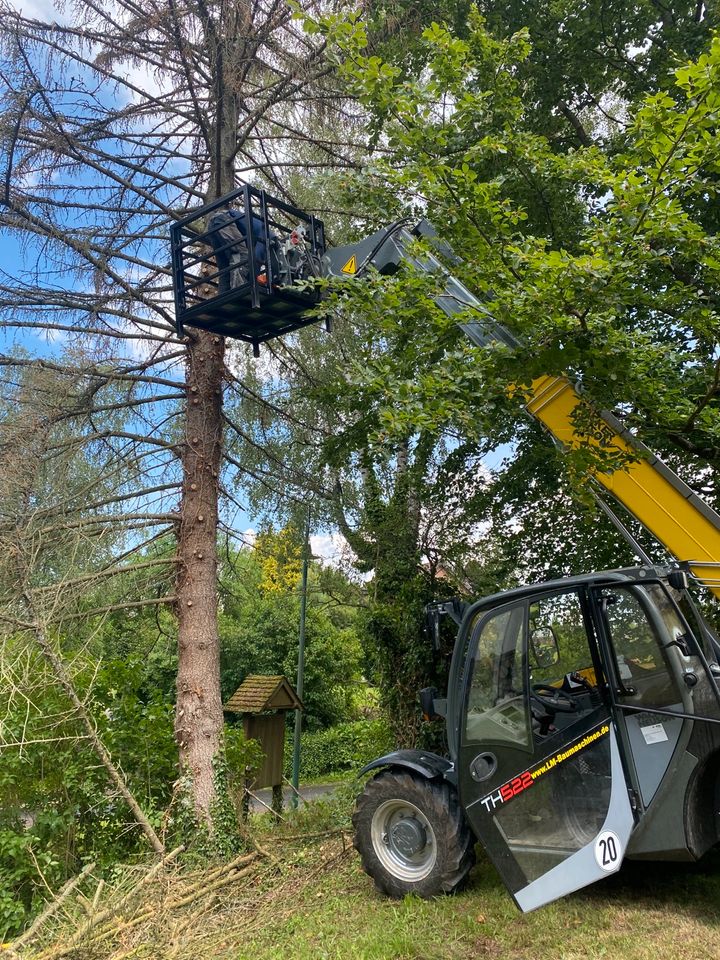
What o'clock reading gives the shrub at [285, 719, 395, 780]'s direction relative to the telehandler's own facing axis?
The shrub is roughly at 1 o'clock from the telehandler.

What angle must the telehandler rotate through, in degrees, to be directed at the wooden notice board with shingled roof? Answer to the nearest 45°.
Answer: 0° — it already faces it

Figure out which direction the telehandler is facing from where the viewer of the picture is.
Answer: facing away from the viewer and to the left of the viewer
